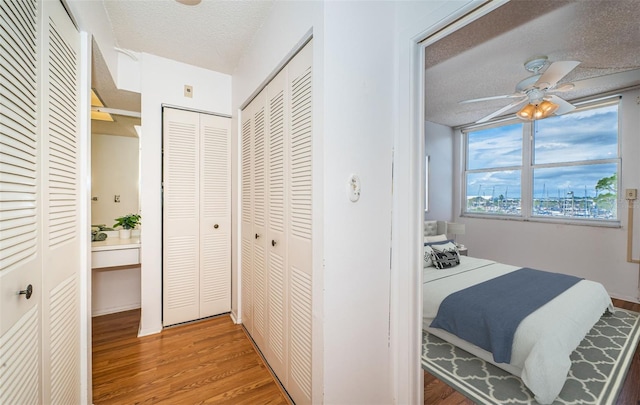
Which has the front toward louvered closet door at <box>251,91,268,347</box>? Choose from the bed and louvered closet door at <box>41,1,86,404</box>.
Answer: louvered closet door at <box>41,1,86,404</box>

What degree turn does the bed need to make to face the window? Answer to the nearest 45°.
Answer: approximately 135° to its left

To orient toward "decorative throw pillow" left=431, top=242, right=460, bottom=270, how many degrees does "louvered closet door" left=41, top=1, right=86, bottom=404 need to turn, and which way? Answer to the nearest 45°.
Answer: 0° — it already faces it

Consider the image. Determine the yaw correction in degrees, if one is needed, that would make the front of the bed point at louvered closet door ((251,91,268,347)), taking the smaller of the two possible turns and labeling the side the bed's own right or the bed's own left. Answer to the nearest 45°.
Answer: approximately 90° to the bed's own right

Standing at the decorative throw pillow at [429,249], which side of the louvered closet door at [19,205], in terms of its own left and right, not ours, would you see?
front

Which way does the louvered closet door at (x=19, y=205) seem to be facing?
to the viewer's right

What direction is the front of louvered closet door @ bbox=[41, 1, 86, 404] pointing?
to the viewer's right

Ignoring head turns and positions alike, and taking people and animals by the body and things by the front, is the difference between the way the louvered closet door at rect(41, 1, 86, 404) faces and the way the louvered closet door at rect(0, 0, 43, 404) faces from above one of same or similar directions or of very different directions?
same or similar directions

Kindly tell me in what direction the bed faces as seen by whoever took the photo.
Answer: facing the viewer and to the right of the viewer

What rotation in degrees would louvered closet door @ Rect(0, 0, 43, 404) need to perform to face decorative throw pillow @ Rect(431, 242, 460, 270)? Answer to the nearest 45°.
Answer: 0° — it already faces it

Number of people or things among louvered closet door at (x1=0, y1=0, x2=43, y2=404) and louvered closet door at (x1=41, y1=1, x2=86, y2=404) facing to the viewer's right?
2

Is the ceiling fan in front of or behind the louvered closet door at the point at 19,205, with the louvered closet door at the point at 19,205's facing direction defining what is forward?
in front

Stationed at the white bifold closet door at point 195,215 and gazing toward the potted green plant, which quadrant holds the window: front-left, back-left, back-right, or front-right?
back-right

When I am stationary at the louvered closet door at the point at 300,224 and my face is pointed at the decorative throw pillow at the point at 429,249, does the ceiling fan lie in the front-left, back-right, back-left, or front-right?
front-right
